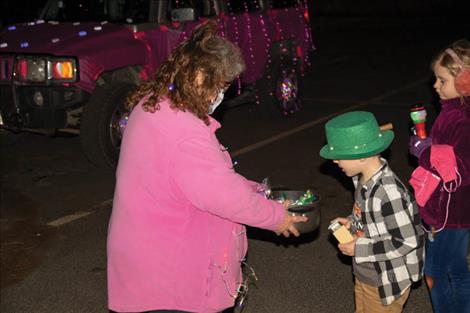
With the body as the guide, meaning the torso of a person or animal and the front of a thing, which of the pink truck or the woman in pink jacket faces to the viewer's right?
the woman in pink jacket

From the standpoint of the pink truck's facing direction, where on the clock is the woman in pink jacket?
The woman in pink jacket is roughly at 10 o'clock from the pink truck.

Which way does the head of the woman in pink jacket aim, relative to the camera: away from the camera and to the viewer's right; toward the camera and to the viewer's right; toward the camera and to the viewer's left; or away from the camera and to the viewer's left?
away from the camera and to the viewer's right

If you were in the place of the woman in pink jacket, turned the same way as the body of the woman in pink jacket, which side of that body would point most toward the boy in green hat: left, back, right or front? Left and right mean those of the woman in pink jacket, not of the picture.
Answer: front

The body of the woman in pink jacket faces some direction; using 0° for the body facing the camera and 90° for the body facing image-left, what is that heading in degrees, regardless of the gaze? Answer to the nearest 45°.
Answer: approximately 270°

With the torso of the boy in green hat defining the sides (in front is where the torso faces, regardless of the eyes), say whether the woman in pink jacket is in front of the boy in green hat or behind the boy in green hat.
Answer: in front

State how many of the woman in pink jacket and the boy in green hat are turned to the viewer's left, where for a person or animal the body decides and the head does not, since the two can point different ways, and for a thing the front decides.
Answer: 1

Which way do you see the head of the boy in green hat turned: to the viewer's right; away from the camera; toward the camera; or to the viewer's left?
to the viewer's left

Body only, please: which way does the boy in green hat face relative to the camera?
to the viewer's left

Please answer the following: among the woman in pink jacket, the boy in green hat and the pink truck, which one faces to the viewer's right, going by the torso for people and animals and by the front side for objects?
the woman in pink jacket

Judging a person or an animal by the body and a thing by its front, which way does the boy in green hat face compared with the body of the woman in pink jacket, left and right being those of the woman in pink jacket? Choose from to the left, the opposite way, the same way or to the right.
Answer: the opposite way
